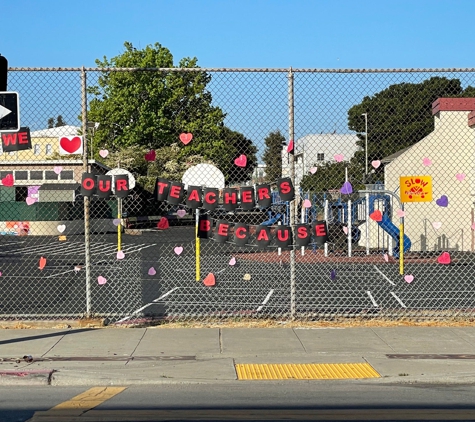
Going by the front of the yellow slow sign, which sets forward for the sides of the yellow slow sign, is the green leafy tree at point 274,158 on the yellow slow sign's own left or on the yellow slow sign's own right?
on the yellow slow sign's own right

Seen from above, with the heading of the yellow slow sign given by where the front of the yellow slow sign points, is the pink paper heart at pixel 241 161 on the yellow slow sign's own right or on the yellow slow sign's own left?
on the yellow slow sign's own right

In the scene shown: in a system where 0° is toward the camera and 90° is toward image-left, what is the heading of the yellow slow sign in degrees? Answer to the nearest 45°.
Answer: approximately 0°

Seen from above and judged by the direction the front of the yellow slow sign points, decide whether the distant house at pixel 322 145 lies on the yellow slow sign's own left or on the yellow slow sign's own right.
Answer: on the yellow slow sign's own right

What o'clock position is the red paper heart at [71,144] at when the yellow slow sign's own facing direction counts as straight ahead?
The red paper heart is roughly at 2 o'clock from the yellow slow sign.
